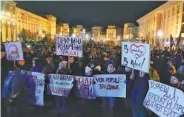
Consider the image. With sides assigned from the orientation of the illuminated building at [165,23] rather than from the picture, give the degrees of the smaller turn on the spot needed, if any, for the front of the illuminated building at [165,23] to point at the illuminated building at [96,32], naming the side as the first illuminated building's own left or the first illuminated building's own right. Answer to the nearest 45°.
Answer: approximately 45° to the first illuminated building's own right

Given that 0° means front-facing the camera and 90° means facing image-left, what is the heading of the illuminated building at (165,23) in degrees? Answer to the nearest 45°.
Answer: approximately 45°

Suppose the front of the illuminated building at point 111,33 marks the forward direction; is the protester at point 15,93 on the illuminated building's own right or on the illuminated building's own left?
on the illuminated building's own right

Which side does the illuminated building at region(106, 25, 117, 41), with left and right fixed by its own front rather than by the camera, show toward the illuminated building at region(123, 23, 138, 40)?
left

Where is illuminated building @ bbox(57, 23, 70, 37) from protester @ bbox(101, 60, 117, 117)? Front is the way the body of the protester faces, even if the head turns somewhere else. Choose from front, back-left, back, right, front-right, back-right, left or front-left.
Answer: back-right

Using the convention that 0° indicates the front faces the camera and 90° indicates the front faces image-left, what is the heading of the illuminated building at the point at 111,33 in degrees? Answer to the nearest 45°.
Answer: approximately 0°

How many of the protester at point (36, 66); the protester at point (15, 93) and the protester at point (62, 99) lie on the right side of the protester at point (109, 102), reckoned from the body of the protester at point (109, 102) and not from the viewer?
3

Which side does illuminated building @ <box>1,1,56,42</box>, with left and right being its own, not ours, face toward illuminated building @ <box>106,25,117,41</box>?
left
